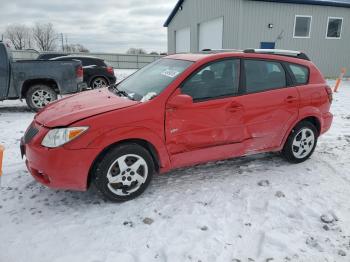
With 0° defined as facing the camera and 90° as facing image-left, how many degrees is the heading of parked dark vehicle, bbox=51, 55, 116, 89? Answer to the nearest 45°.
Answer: approximately 90°

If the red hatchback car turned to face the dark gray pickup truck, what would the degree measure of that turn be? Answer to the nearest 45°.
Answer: approximately 90° to its right

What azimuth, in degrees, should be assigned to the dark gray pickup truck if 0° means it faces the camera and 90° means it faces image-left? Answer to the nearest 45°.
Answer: approximately 90°

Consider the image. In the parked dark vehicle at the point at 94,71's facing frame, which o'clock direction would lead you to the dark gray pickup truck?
The dark gray pickup truck is roughly at 10 o'clock from the parked dark vehicle.

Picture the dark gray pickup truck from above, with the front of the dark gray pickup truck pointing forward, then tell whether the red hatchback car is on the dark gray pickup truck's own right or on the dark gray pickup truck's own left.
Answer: on the dark gray pickup truck's own left

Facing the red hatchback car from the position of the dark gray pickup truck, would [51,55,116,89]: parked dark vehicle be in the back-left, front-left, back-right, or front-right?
back-left

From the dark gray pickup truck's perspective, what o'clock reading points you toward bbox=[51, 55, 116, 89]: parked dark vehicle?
The parked dark vehicle is roughly at 4 o'clock from the dark gray pickup truck.

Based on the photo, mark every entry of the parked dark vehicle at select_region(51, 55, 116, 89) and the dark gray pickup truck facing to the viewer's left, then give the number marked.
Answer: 2
